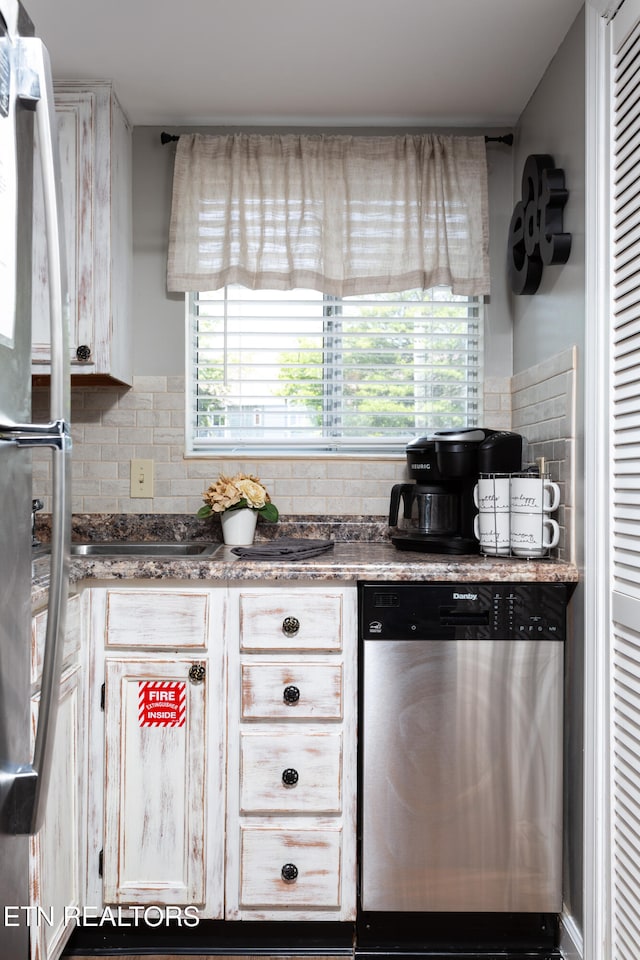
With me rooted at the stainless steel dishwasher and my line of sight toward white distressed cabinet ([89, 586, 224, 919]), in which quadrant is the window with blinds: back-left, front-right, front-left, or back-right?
front-right

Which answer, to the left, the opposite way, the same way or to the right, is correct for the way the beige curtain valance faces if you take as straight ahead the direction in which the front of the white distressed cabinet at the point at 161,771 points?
the same way

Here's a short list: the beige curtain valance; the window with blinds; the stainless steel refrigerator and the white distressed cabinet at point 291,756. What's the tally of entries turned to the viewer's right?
1

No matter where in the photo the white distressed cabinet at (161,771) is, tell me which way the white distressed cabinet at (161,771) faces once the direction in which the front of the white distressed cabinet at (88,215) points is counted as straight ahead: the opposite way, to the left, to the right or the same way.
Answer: the same way

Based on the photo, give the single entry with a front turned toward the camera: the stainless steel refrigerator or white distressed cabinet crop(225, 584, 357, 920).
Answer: the white distressed cabinet

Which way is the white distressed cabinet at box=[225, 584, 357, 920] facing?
toward the camera

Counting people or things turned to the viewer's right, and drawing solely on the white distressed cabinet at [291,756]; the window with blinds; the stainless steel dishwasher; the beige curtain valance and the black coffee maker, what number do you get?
0

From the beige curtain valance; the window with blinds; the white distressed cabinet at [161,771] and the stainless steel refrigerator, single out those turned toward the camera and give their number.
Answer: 3

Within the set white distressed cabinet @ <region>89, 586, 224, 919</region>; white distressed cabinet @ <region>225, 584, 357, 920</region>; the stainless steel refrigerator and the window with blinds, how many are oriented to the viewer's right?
1

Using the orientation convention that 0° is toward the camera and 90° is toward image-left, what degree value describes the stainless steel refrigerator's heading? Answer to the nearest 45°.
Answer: approximately 270°

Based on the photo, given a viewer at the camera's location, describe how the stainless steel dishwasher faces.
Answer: facing the viewer
